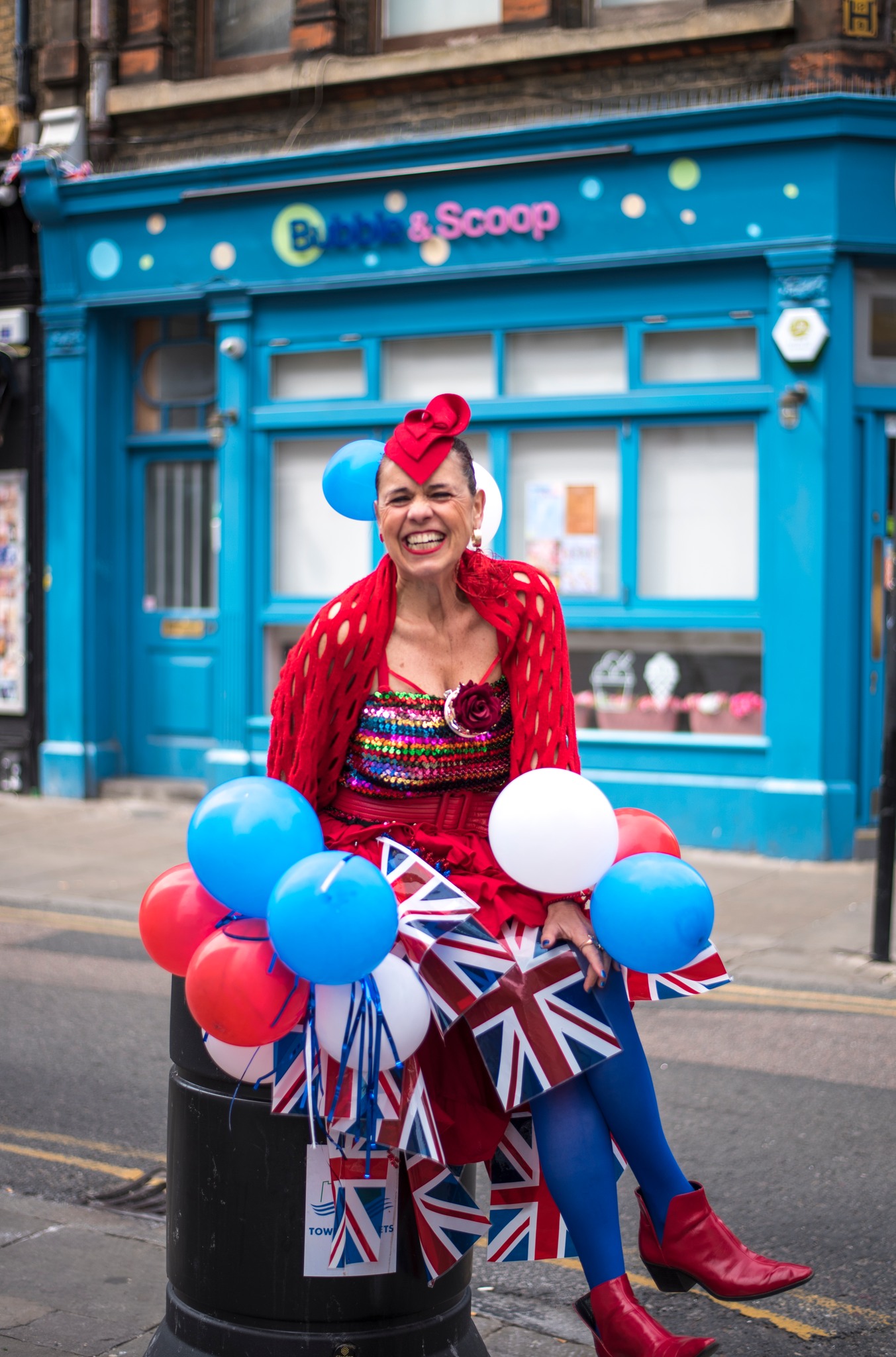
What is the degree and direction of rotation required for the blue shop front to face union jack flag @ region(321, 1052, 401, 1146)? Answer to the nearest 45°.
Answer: approximately 45° to its left

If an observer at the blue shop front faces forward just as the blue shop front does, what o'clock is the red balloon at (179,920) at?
The red balloon is roughly at 11 o'clock from the blue shop front.

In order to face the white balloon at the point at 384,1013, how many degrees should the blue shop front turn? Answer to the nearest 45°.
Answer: approximately 45° to its left

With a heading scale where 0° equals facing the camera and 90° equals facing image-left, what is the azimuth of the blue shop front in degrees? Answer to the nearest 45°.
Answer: approximately 45°

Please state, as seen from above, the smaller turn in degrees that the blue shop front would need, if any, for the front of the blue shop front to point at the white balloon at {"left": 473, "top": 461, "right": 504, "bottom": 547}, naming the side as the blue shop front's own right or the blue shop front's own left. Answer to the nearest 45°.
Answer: approximately 45° to the blue shop front's own left

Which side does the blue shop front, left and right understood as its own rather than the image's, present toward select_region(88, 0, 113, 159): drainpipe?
right
